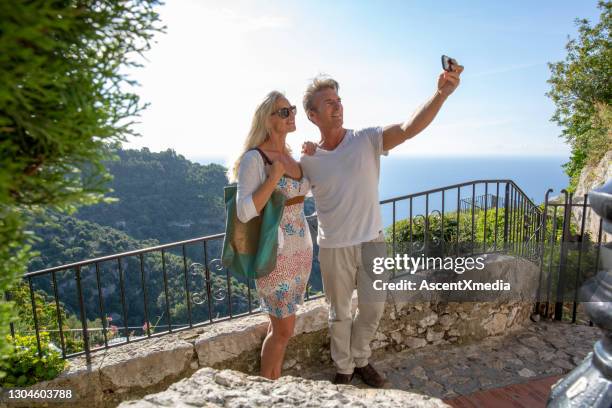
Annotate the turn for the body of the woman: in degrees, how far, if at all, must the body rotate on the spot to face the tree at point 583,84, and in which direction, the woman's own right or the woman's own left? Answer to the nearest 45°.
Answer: approximately 90° to the woman's own left

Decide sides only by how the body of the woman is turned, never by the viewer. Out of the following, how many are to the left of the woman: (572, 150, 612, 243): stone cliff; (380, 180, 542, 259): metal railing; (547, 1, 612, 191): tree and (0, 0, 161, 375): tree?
3

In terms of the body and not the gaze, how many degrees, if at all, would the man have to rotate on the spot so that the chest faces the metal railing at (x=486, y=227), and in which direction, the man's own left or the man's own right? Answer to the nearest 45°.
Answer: approximately 90° to the man's own left

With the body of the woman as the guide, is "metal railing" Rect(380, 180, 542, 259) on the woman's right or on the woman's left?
on the woman's left

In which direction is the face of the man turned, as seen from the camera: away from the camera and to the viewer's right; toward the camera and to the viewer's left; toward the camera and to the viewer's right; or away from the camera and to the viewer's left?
toward the camera and to the viewer's right

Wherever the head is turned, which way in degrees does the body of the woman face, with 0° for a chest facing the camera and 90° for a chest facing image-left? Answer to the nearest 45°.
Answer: approximately 315°

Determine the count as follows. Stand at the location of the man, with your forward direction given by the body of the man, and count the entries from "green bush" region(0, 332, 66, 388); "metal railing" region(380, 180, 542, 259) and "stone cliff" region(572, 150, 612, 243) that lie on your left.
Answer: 2

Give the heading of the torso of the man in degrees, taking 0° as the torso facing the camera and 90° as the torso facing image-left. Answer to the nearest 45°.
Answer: approximately 315°

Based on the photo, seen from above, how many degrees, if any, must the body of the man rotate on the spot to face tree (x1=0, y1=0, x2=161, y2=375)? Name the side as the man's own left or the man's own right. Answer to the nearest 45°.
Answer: approximately 45° to the man's own right

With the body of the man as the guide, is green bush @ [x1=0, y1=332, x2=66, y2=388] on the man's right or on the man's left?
on the man's right
